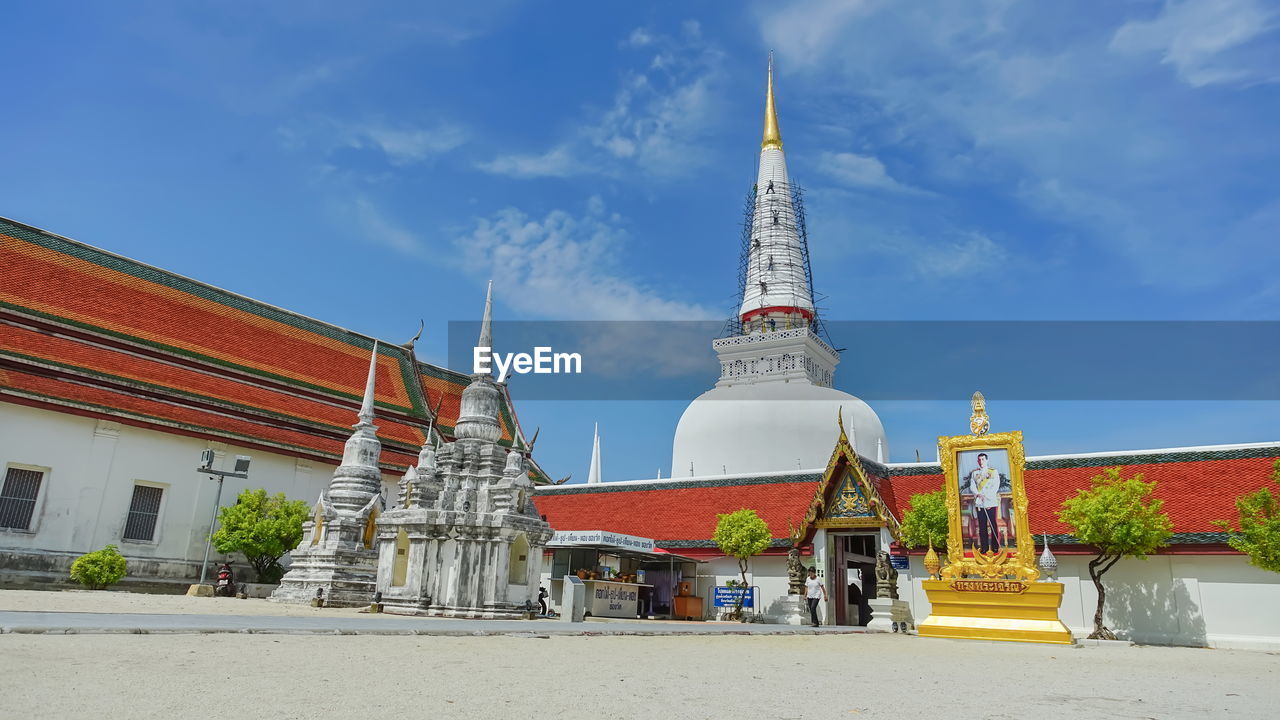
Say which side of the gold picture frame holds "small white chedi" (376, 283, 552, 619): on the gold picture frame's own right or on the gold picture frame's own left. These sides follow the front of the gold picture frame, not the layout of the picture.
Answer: on the gold picture frame's own right

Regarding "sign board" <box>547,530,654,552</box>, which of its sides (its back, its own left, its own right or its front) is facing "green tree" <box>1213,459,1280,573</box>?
left

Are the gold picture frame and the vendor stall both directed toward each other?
no

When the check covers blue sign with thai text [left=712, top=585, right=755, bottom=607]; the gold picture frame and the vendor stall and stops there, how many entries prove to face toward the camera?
3

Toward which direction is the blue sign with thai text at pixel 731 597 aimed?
toward the camera

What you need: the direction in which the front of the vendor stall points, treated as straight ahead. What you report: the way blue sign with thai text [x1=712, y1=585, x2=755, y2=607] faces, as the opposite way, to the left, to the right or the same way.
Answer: the same way

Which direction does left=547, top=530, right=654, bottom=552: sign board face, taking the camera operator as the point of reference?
facing the viewer

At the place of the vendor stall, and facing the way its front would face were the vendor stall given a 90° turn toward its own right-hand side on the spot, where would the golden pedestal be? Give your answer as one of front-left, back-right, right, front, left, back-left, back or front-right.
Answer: back-left

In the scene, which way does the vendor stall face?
toward the camera

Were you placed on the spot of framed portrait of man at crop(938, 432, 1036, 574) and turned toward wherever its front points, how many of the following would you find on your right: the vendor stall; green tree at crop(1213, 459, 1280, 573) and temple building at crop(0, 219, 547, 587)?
2

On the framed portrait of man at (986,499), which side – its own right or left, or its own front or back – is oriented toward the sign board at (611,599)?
right

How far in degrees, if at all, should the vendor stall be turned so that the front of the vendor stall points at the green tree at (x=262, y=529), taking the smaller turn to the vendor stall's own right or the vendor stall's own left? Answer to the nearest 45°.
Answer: approximately 90° to the vendor stall's own right

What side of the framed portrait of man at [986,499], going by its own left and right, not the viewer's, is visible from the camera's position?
front

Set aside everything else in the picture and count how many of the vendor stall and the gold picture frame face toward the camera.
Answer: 2

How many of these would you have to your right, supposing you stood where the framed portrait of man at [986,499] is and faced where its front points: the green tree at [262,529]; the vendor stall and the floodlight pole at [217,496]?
3

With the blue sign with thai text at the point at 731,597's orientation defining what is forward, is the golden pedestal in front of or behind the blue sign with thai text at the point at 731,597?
in front

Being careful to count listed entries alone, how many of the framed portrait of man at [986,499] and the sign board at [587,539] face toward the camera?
2

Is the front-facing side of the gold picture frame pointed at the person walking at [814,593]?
no

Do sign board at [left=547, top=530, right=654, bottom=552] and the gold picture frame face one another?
no
